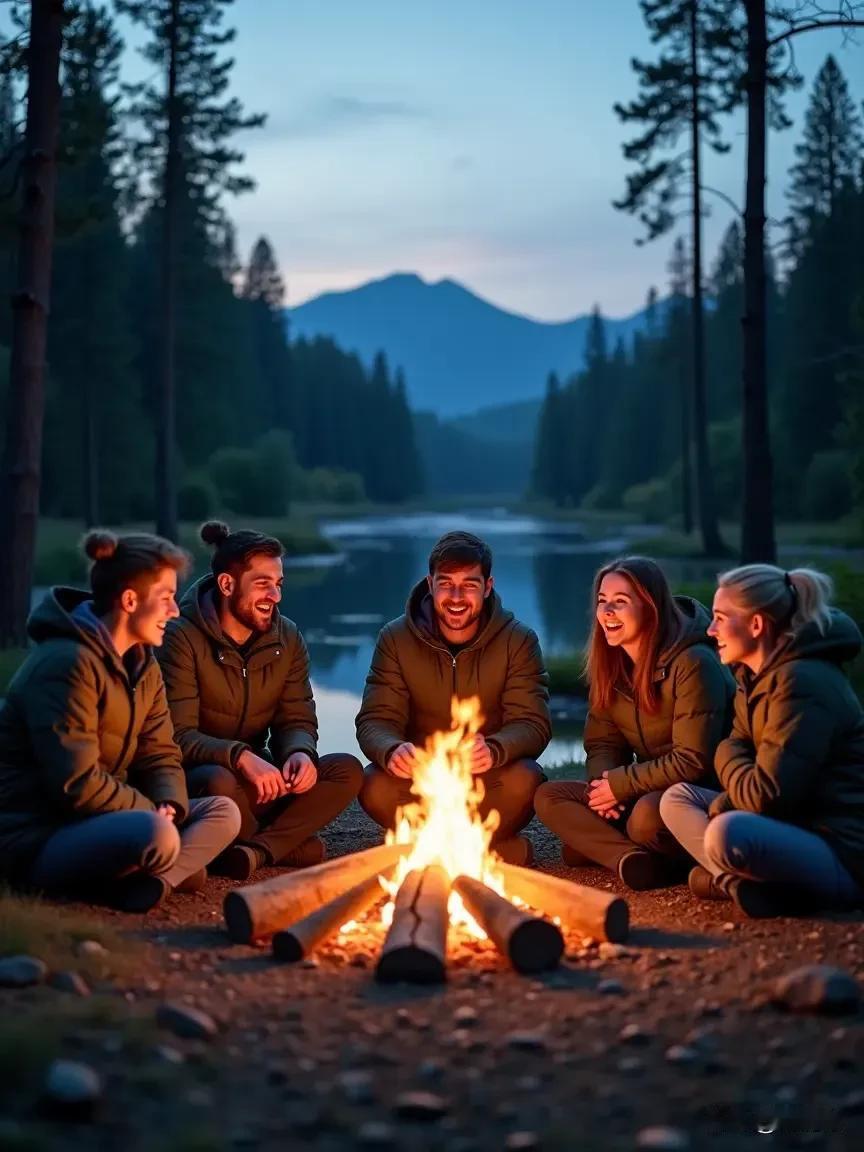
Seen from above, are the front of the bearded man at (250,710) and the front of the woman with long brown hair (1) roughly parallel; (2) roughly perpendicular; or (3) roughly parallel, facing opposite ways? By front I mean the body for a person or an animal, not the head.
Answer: roughly perpendicular

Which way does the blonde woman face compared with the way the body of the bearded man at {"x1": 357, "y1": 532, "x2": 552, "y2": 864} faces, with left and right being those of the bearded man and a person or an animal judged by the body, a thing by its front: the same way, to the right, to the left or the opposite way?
to the right

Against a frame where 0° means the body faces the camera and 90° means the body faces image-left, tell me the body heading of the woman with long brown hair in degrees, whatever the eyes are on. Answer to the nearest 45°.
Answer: approximately 45°

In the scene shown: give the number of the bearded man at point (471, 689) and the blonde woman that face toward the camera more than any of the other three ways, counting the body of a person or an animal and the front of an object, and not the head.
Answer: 1

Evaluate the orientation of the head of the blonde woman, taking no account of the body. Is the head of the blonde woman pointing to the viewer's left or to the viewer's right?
to the viewer's left

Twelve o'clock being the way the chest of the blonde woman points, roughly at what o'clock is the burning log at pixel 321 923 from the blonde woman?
The burning log is roughly at 11 o'clock from the blonde woman.

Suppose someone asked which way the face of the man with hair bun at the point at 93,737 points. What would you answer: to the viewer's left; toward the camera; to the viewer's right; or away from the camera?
to the viewer's right

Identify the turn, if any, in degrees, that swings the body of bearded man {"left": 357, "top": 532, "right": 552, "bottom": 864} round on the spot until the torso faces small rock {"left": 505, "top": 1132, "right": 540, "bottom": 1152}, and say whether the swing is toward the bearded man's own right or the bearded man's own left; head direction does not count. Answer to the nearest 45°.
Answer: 0° — they already face it

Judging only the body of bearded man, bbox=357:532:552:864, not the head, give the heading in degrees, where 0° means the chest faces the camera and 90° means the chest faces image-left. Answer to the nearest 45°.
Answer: approximately 0°
